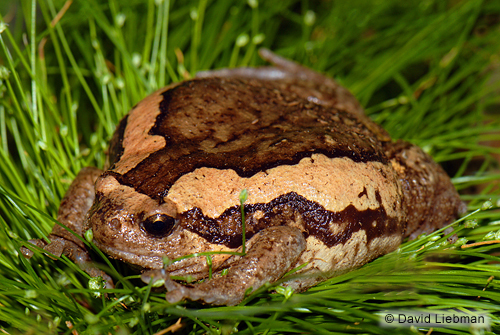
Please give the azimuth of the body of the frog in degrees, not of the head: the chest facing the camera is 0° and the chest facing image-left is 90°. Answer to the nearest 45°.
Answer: approximately 45°
